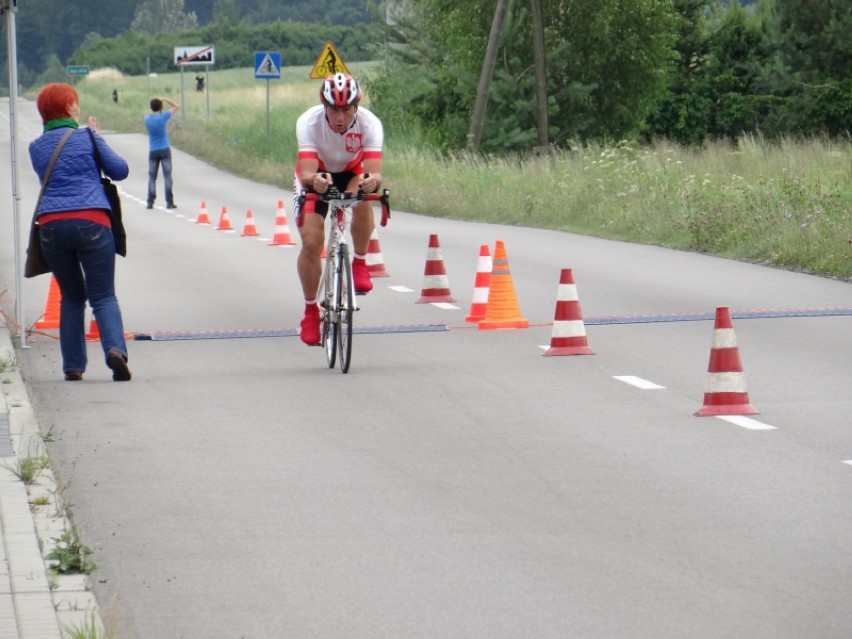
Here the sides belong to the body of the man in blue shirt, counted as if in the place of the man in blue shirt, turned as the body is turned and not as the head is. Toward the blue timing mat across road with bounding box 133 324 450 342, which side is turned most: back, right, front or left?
back

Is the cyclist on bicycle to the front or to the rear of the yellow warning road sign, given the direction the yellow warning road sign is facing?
to the front

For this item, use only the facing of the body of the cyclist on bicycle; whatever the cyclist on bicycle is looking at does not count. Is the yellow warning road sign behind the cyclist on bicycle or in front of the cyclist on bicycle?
behind

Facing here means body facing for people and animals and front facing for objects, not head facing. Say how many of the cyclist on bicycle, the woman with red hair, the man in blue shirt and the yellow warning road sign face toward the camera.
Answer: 2

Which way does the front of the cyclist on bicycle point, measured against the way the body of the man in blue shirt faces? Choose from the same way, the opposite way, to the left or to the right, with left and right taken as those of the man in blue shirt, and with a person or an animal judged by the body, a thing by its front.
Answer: the opposite way

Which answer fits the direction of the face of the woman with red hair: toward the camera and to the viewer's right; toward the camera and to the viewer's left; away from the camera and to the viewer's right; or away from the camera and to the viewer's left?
away from the camera and to the viewer's right

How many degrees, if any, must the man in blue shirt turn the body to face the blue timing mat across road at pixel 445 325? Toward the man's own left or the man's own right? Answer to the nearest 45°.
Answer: approximately 180°

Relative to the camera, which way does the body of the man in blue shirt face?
away from the camera

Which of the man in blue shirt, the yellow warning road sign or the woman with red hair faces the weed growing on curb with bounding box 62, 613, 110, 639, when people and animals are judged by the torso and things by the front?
the yellow warning road sign

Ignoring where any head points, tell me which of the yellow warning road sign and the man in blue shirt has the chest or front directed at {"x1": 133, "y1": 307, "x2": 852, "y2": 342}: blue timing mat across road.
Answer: the yellow warning road sign

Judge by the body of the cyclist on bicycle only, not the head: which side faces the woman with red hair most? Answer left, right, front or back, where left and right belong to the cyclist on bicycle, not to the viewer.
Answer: right

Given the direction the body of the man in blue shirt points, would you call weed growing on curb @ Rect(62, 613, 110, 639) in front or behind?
behind
